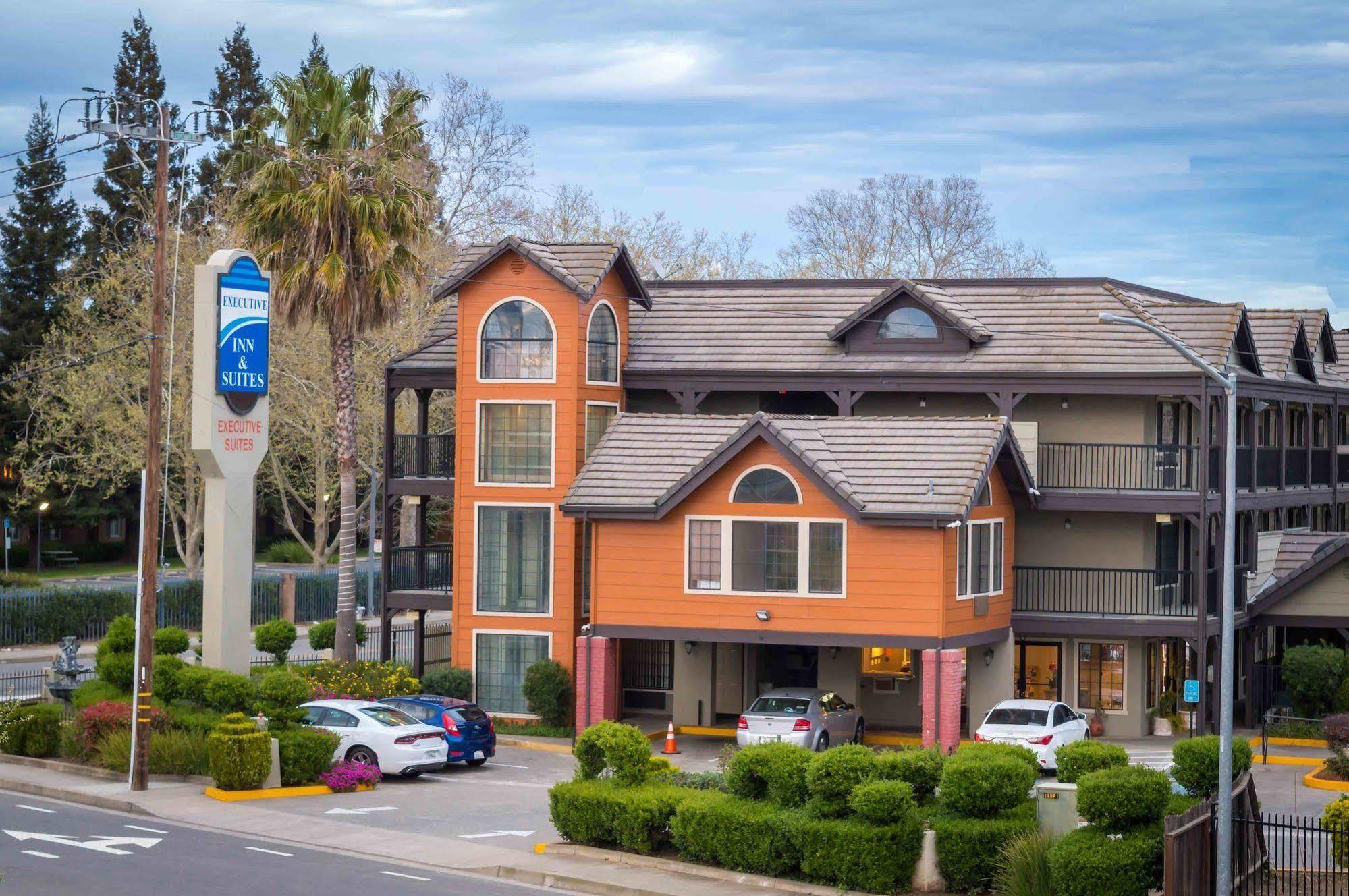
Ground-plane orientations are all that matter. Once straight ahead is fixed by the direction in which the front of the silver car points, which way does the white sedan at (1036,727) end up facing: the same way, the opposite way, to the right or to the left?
the same way

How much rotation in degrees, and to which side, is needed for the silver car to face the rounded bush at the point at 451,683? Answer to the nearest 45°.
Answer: approximately 90° to its left

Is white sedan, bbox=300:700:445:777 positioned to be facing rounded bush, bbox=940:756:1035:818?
no

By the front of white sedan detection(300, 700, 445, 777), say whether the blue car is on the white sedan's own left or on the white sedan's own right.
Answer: on the white sedan's own right

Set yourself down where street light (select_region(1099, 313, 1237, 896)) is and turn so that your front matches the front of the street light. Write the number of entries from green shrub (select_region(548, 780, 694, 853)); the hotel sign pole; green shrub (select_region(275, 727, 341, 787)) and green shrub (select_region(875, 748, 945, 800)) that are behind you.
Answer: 0

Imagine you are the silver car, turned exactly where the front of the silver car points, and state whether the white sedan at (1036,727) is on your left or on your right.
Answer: on your right

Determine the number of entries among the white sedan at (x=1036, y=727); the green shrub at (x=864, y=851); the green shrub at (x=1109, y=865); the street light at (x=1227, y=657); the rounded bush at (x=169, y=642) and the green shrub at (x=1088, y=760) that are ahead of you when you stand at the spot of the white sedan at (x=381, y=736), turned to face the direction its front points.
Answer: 1

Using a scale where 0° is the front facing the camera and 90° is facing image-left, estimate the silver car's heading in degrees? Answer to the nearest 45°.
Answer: approximately 225°

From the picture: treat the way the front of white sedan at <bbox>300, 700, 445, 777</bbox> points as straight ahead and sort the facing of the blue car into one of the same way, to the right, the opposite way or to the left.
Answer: the same way

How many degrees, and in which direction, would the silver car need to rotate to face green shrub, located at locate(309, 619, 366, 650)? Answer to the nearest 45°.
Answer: approximately 90° to its left

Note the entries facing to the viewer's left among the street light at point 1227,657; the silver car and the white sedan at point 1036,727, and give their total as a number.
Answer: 1

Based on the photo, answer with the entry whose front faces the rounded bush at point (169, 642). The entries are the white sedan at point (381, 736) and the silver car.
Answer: the white sedan

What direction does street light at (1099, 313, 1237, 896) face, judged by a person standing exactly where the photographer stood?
facing to the left of the viewer

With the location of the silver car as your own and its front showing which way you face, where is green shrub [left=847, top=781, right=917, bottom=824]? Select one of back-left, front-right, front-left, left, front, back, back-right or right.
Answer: back-right

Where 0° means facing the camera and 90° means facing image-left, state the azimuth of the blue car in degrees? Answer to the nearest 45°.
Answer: approximately 135°

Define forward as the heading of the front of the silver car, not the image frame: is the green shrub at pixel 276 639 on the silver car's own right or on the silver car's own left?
on the silver car's own left

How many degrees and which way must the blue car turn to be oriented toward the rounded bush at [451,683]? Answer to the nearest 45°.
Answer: approximately 45° to its right

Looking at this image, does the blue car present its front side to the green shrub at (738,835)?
no
